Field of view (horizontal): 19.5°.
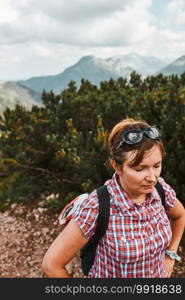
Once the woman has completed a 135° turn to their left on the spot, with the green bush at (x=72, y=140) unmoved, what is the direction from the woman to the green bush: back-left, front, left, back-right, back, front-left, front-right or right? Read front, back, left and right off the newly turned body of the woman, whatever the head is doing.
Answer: front

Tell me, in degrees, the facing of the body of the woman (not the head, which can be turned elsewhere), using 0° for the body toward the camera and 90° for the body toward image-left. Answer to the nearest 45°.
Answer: approximately 315°
